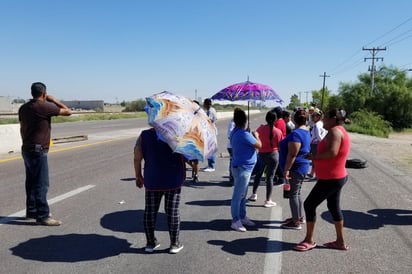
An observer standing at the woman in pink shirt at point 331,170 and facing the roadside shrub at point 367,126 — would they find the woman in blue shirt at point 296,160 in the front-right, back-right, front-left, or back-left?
front-left

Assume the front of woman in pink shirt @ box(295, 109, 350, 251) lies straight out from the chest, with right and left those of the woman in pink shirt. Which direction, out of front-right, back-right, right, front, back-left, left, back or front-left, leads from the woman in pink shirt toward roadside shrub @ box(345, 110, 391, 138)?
right

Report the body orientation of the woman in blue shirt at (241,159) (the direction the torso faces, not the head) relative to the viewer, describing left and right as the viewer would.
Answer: facing away from the viewer and to the right of the viewer

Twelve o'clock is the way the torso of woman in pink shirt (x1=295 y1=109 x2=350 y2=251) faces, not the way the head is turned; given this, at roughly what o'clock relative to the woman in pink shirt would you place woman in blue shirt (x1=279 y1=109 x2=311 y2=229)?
The woman in blue shirt is roughly at 2 o'clock from the woman in pink shirt.

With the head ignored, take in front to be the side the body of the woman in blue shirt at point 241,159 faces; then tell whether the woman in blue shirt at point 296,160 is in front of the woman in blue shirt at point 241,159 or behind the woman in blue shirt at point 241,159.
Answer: in front

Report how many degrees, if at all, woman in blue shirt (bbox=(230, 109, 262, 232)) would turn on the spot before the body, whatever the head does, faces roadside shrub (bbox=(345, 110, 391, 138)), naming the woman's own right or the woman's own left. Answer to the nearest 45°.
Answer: approximately 45° to the woman's own left

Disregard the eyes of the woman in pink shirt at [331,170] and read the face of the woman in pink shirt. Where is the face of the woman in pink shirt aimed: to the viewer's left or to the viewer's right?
to the viewer's left

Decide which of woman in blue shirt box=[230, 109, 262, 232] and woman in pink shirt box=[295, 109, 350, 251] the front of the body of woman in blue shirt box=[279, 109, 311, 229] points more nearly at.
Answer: the woman in blue shirt

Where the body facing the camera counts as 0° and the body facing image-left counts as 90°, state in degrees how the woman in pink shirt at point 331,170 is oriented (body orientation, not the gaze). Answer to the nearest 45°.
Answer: approximately 90°

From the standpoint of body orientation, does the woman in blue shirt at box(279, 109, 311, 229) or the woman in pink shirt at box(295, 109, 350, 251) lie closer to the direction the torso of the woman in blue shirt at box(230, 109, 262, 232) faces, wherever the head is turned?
the woman in blue shirt
